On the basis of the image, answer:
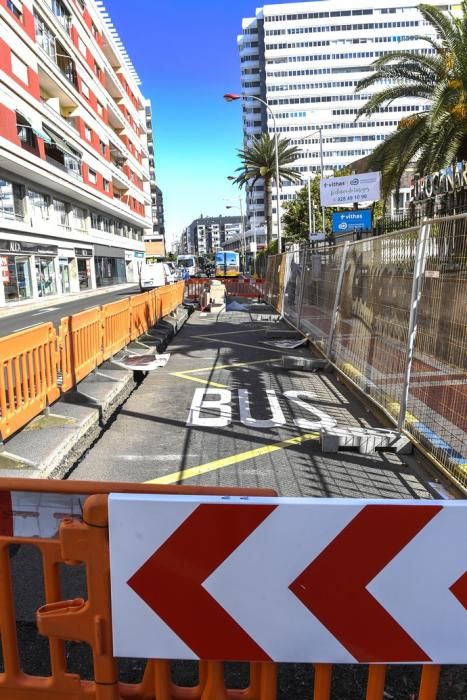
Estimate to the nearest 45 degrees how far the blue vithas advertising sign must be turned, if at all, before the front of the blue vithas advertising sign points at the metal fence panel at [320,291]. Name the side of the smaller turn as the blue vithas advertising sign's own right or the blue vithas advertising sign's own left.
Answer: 0° — it already faces it

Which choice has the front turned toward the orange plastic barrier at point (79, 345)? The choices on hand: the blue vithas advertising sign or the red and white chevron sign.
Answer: the blue vithas advertising sign

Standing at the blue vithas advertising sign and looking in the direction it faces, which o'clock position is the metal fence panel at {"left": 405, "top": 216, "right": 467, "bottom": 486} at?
The metal fence panel is roughly at 12 o'clock from the blue vithas advertising sign.

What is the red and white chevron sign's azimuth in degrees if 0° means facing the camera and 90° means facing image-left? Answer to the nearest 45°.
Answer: approximately 0°

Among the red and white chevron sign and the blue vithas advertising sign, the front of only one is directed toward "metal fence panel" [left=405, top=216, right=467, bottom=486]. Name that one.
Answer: the blue vithas advertising sign

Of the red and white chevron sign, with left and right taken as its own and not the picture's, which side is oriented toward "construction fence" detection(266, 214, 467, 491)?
back

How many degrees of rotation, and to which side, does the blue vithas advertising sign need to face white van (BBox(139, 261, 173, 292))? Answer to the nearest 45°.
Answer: approximately 90° to its right
